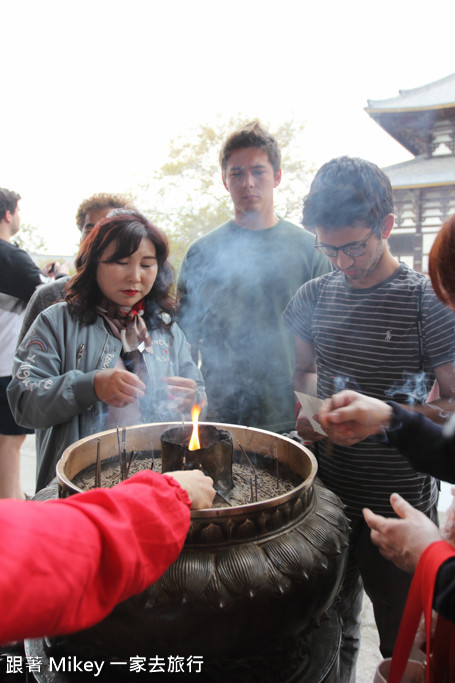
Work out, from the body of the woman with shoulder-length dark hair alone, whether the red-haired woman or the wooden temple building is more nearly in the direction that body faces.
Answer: the red-haired woman

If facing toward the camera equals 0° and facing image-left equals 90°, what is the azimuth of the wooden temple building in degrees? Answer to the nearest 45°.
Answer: approximately 0°

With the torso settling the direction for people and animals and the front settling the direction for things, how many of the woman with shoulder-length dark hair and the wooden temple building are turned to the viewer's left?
0

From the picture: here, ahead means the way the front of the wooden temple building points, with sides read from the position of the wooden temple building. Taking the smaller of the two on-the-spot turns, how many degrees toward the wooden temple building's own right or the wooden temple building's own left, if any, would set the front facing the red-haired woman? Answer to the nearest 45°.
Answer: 0° — it already faces them

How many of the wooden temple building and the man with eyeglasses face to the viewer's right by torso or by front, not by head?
0

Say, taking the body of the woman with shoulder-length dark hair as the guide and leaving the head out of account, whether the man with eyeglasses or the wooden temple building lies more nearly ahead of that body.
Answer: the man with eyeglasses

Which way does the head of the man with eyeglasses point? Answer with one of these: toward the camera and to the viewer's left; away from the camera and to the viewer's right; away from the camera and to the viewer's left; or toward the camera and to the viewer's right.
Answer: toward the camera and to the viewer's left

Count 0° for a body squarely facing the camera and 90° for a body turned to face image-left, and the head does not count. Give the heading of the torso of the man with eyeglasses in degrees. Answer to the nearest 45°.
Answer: approximately 45°

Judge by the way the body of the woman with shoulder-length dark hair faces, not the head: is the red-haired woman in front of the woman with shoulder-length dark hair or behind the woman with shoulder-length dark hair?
in front

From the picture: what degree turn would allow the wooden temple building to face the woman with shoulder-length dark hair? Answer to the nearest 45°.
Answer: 0° — it already faces them
